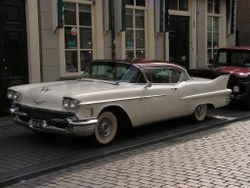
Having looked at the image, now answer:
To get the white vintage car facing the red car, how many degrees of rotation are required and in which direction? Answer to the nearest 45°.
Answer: approximately 180°

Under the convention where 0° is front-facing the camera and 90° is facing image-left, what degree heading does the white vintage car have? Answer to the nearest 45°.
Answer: approximately 45°
